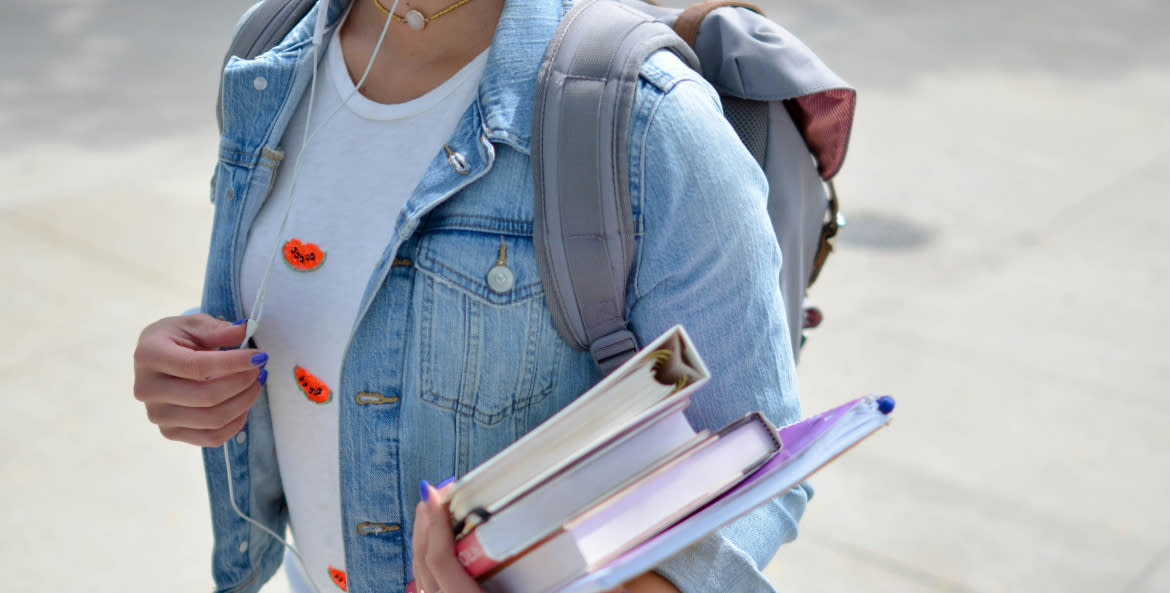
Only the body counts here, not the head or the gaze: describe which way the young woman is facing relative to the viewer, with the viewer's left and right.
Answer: facing the viewer and to the left of the viewer

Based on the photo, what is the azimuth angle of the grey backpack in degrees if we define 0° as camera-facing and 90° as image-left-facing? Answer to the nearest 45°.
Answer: approximately 225°
